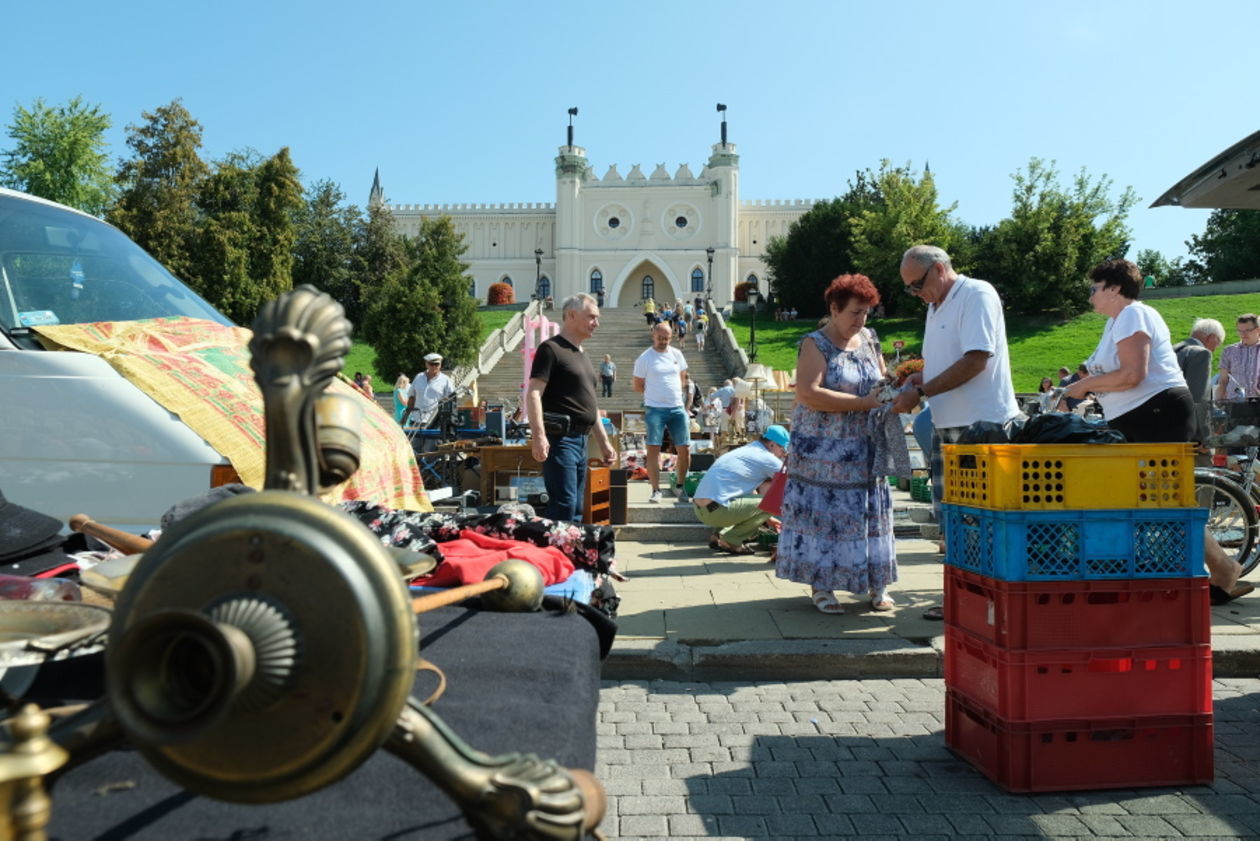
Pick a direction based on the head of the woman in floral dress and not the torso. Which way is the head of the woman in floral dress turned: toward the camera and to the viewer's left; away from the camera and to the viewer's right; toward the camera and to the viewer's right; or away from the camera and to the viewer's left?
toward the camera and to the viewer's right

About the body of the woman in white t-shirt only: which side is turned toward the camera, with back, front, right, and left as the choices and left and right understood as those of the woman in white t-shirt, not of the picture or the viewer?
left

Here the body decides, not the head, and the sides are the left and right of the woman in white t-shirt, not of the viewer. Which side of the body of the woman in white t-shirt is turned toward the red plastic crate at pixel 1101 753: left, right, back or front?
left

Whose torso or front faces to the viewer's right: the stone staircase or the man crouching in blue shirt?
the man crouching in blue shirt

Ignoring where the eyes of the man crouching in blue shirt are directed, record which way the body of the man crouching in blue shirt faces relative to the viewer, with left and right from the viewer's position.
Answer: facing to the right of the viewer

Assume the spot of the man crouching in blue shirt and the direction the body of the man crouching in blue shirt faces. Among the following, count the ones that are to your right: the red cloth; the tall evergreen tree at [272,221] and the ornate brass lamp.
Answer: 2

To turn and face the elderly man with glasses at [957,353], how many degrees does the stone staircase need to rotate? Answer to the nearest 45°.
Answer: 0° — it already faces them

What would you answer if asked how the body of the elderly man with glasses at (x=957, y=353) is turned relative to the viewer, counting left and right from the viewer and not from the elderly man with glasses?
facing to the left of the viewer

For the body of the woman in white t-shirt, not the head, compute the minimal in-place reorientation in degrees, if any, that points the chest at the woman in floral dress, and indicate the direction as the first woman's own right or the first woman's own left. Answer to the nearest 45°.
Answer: approximately 45° to the first woman's own left

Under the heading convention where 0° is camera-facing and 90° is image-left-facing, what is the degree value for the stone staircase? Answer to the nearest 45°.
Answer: approximately 0°

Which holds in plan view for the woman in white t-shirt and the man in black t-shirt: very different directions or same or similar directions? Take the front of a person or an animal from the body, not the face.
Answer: very different directions

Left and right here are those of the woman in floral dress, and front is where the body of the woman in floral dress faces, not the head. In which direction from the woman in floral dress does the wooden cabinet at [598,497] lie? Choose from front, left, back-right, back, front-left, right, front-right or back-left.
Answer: back
